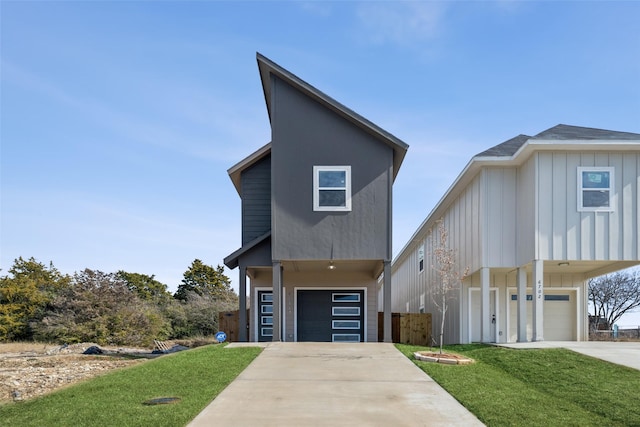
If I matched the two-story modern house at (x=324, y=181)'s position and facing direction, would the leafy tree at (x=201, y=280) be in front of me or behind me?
behind

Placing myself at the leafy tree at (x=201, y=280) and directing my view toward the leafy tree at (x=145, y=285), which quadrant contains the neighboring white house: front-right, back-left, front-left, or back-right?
back-left

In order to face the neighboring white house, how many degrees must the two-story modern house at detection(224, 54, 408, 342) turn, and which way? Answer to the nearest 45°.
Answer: approximately 90° to its left

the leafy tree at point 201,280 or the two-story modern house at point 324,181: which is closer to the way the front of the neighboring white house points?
the two-story modern house

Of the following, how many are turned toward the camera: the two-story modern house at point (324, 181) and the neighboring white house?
2

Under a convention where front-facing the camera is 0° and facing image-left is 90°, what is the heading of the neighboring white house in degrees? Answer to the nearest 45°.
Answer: approximately 0°
